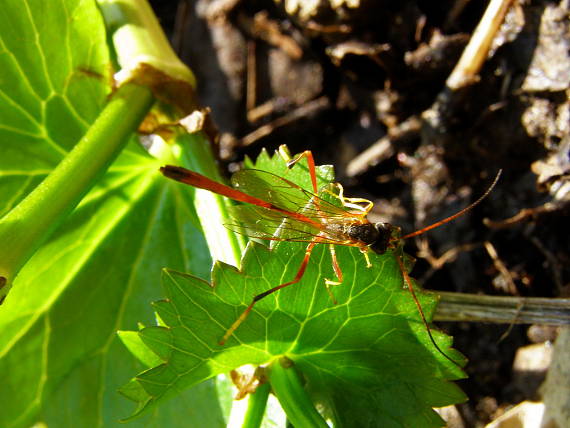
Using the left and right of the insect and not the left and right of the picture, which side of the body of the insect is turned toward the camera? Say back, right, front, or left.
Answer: right

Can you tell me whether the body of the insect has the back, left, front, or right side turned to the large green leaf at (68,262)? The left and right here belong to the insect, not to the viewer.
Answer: back

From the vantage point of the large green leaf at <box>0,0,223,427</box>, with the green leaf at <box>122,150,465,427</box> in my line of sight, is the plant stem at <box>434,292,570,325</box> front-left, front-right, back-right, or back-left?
front-left
